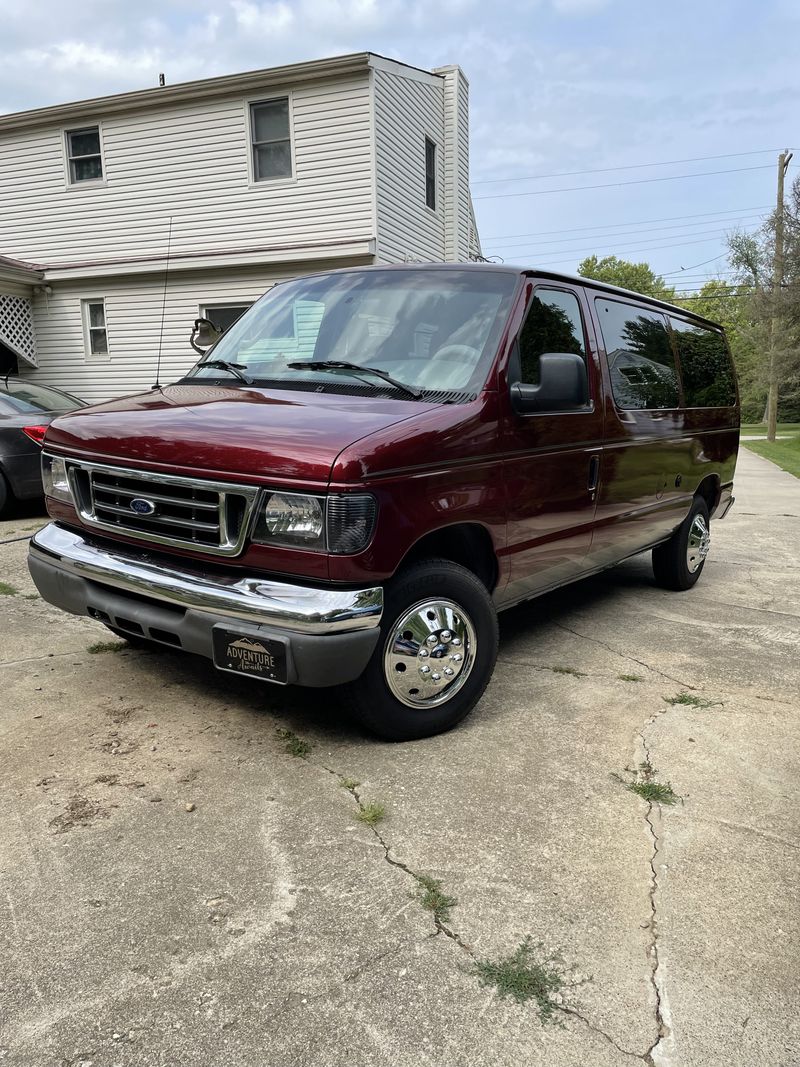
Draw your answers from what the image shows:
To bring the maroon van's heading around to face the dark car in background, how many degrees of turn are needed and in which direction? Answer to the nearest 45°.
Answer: approximately 90° to its right

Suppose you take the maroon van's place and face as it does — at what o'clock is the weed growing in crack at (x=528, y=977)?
The weed growing in crack is roughly at 10 o'clock from the maroon van.

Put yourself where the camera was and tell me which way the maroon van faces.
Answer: facing the viewer and to the left of the viewer

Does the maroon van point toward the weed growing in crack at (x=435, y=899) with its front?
no

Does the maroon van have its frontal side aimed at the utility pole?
no

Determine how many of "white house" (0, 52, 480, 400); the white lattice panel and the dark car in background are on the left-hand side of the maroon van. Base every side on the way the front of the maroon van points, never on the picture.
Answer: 0

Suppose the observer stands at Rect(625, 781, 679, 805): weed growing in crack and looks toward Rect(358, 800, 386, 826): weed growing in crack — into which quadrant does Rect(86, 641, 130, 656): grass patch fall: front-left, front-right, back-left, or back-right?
front-right

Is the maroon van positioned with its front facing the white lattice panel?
no

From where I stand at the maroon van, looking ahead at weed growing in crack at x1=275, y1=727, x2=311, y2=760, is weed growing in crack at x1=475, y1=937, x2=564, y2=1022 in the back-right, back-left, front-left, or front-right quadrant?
front-left

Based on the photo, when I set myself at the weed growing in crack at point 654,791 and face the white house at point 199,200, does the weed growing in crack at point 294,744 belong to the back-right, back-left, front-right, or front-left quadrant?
front-left
